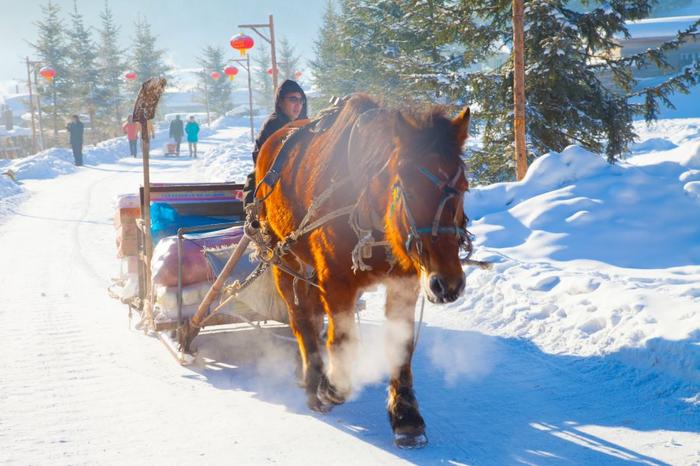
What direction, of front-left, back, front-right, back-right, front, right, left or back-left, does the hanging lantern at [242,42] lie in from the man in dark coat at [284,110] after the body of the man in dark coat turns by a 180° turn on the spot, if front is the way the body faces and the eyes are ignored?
front-right

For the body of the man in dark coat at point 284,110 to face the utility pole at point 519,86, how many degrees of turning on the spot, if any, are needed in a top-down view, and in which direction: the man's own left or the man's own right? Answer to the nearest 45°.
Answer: approximately 90° to the man's own left

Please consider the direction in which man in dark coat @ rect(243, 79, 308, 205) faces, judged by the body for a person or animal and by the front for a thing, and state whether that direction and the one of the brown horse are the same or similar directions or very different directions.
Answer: same or similar directions

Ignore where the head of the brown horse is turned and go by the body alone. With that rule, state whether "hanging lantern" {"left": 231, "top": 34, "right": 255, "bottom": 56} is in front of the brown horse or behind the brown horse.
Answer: behind

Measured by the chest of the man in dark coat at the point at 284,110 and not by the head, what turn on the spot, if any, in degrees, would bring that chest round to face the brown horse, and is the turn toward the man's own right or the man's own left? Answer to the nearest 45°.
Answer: approximately 45° to the man's own right

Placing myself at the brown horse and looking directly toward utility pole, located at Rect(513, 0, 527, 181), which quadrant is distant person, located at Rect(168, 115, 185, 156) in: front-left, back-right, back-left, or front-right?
front-left

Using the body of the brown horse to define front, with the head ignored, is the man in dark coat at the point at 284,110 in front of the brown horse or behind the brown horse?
behind

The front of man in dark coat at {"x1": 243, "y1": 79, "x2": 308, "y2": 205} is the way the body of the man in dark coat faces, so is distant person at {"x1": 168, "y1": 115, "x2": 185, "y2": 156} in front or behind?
behind

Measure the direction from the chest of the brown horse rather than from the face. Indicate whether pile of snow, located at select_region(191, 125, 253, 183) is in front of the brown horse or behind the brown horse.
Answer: behind

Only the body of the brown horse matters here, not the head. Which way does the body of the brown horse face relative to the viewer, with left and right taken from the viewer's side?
facing the viewer and to the right of the viewer
